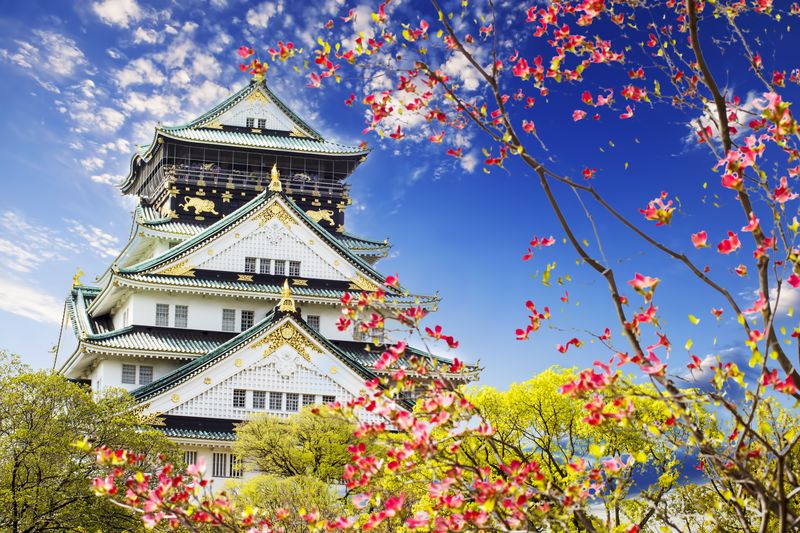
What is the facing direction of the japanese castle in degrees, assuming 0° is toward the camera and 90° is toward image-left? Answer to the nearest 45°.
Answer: approximately 0°

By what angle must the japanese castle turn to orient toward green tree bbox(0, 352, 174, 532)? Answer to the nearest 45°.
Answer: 0° — it already faces it

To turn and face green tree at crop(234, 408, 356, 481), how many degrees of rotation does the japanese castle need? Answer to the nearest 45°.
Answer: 0° — it already faces it
